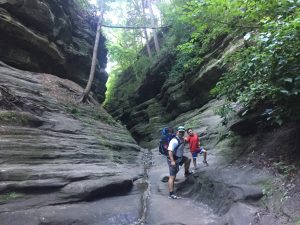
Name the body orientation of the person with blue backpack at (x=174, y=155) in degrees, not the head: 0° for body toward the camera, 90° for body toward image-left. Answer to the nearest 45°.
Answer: approximately 315°
